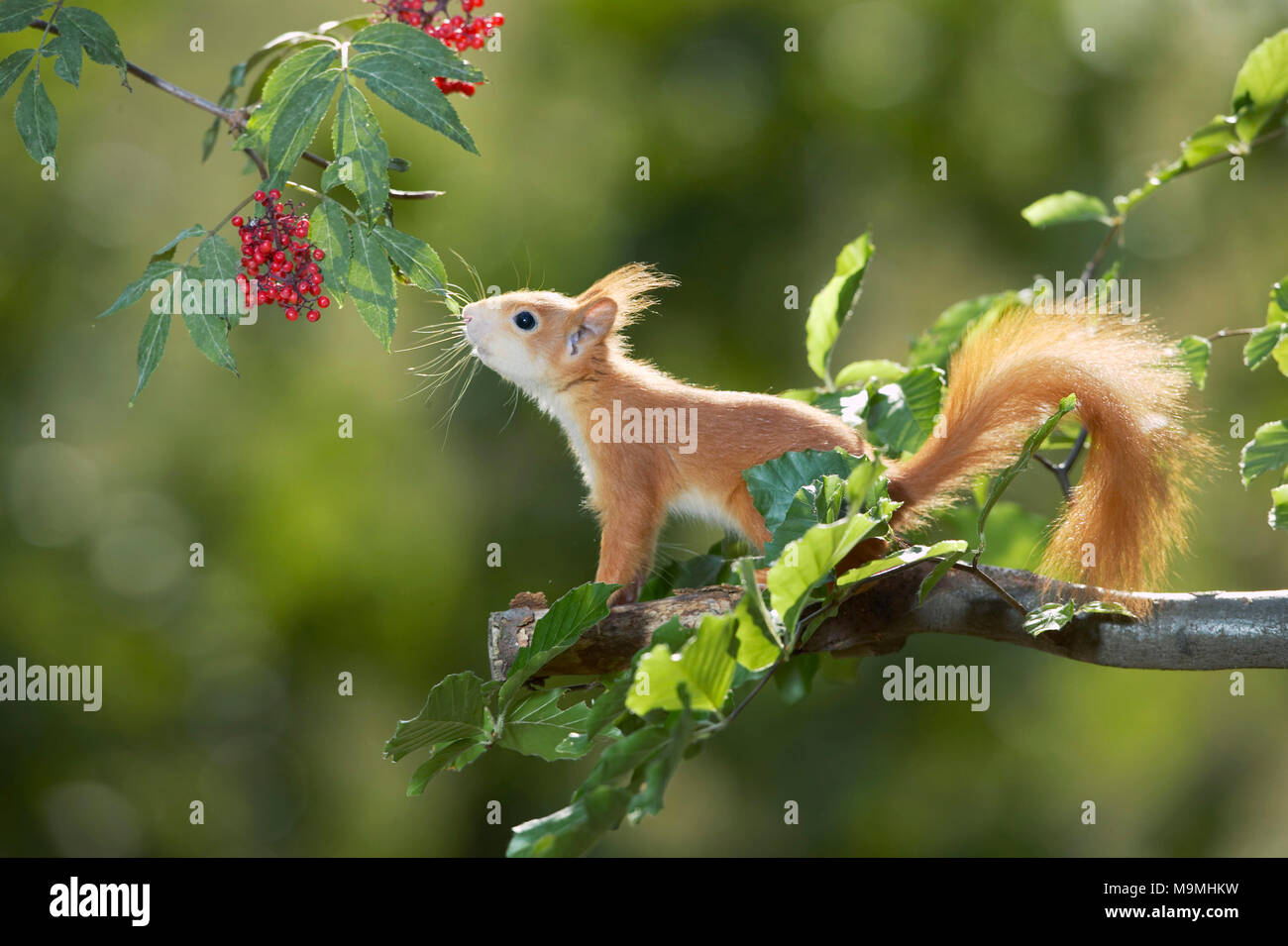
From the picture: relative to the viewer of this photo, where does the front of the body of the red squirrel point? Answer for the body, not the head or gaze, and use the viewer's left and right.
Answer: facing to the left of the viewer
